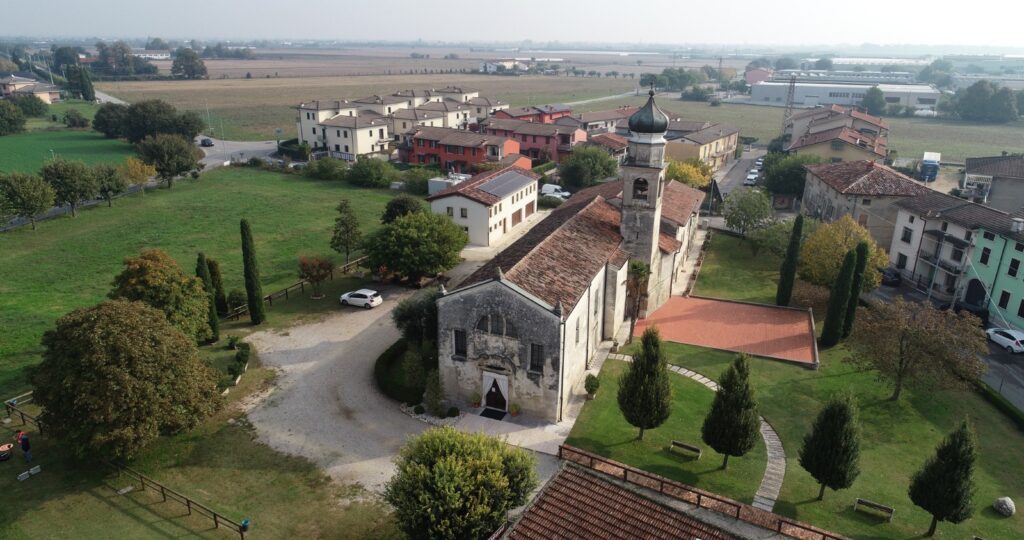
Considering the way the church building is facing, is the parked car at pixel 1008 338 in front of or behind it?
behind

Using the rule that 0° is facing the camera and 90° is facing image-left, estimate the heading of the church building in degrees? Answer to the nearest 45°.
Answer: approximately 45°

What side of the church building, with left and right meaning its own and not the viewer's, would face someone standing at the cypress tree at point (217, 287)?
right

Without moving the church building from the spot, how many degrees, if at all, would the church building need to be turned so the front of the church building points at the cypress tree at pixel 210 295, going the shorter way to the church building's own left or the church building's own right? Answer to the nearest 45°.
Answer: approximately 45° to the church building's own right

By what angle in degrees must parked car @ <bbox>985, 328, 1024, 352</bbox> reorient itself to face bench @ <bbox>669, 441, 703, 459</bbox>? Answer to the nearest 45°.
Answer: approximately 90° to its left
